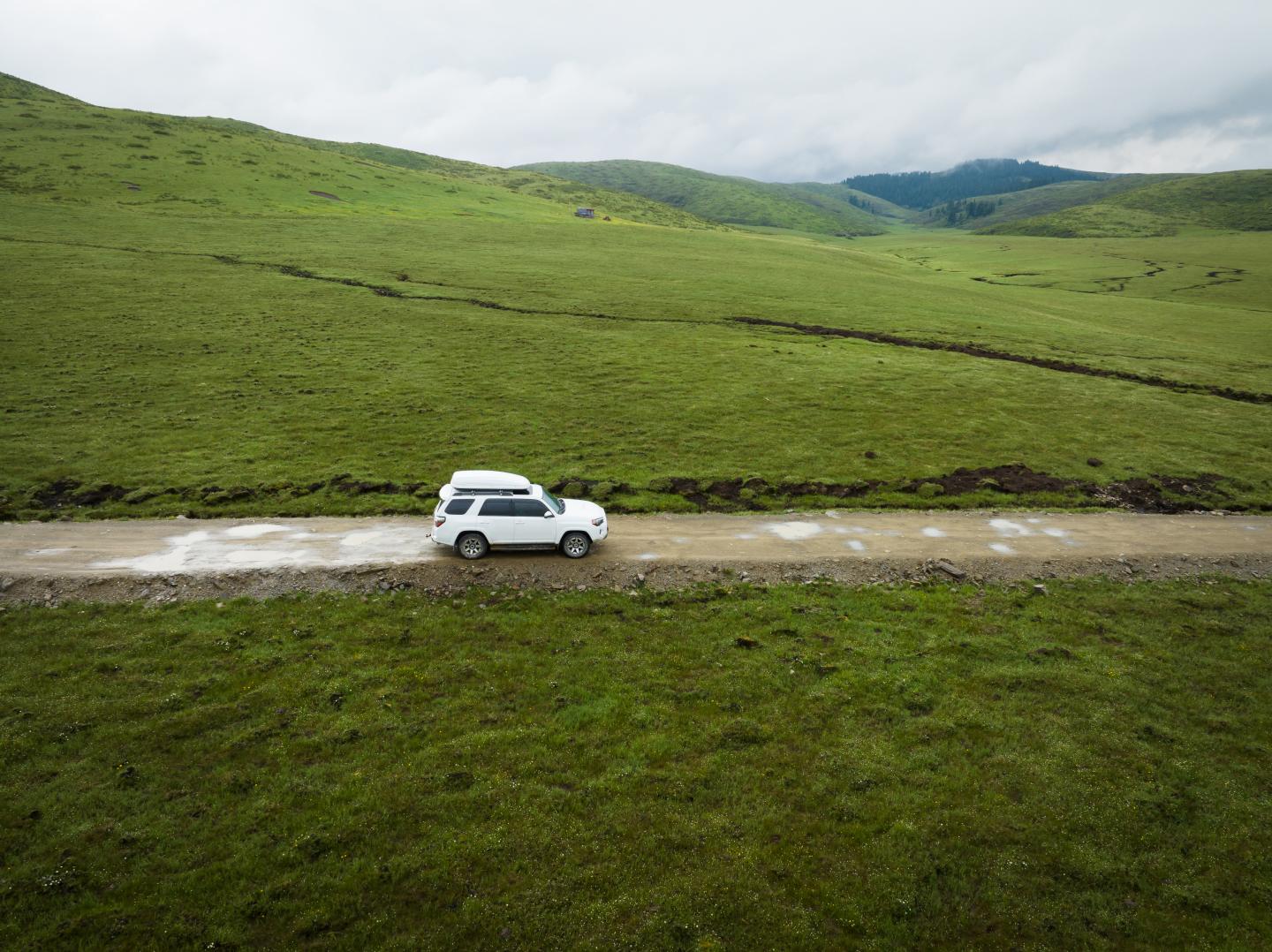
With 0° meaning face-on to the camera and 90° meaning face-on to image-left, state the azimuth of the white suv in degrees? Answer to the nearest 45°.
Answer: approximately 270°
